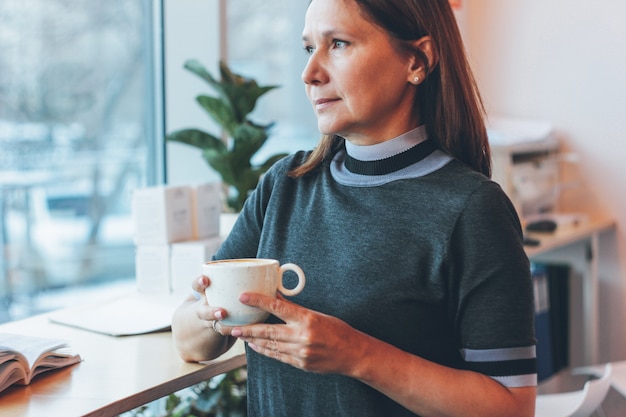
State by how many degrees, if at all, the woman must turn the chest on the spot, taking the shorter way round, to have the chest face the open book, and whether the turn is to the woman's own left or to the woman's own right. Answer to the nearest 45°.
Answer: approximately 45° to the woman's own right

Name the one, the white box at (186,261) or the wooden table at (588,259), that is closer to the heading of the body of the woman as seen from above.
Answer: the white box

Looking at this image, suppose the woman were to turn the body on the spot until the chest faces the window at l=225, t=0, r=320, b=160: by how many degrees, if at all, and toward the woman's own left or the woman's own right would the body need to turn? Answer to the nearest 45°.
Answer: approximately 135° to the woman's own right

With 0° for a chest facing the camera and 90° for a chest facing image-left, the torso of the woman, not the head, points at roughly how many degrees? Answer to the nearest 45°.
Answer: approximately 45°

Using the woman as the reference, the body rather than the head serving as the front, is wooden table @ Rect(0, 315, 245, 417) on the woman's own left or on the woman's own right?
on the woman's own right

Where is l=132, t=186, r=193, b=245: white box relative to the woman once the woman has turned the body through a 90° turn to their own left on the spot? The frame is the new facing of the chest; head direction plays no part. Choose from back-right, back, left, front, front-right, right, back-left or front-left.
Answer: back

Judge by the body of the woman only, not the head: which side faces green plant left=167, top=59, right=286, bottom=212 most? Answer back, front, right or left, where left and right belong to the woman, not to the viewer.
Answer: right
